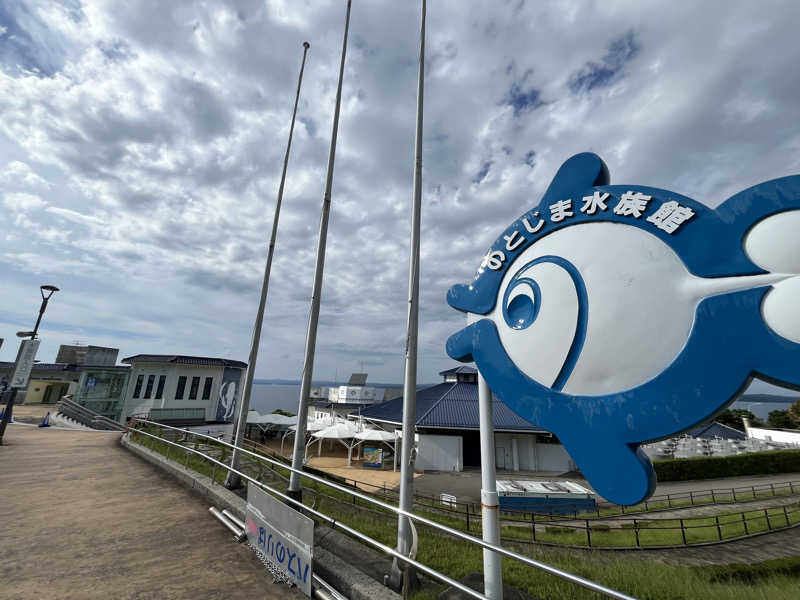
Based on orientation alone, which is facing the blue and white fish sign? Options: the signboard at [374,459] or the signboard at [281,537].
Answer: the signboard at [374,459]

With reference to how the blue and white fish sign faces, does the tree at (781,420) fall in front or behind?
behind

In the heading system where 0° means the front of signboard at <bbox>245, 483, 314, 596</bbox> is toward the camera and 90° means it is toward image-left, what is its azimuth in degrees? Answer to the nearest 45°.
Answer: approximately 45°

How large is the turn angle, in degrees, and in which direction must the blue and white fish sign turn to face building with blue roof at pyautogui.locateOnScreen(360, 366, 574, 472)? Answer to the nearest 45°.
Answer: approximately 135° to its right

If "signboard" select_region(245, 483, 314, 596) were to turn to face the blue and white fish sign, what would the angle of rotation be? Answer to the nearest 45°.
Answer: approximately 90° to its left

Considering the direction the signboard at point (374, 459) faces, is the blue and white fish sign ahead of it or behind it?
ahead

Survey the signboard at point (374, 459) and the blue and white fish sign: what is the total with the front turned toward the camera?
2

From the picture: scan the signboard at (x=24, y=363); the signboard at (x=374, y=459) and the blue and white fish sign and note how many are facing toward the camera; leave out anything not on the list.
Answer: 3

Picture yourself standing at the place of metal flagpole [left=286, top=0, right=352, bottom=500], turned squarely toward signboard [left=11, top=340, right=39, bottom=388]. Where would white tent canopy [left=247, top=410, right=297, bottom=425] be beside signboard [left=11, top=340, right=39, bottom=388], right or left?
right

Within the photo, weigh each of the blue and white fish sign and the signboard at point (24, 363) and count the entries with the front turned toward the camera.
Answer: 2
